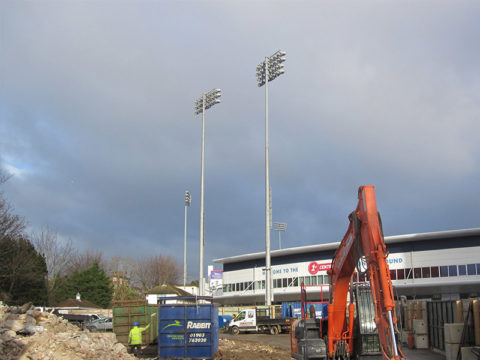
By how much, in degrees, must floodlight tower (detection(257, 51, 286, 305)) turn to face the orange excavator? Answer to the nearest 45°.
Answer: approximately 135° to its right

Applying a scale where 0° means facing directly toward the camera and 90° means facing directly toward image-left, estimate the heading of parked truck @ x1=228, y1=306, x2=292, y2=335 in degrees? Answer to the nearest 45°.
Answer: approximately 90°

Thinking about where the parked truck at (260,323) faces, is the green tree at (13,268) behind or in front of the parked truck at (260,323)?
in front

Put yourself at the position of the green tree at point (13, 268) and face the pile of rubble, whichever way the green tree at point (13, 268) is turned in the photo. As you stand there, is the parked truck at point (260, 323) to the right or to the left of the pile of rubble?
left

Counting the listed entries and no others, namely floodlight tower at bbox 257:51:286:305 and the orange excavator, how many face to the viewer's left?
0

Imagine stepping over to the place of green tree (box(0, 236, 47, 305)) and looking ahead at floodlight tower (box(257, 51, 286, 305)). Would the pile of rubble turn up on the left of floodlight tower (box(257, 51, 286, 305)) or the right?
right

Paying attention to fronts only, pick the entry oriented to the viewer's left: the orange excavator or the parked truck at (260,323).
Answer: the parked truck

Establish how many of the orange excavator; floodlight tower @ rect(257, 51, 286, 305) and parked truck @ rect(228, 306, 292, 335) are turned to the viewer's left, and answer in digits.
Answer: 1

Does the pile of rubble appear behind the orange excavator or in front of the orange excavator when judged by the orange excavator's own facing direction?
behind

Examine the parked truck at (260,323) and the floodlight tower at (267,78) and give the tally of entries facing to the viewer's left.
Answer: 1

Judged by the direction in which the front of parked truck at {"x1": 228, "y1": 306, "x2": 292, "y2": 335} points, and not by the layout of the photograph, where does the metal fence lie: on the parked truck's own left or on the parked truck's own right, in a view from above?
on the parked truck's own left

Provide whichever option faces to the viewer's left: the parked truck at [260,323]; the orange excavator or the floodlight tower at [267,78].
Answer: the parked truck
